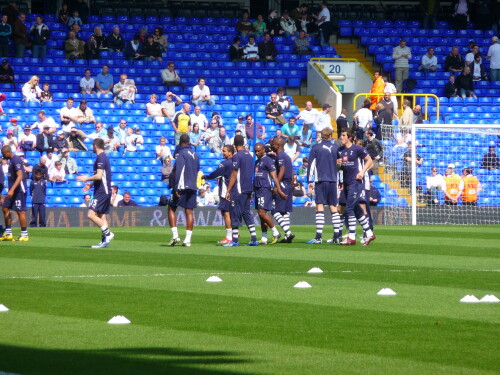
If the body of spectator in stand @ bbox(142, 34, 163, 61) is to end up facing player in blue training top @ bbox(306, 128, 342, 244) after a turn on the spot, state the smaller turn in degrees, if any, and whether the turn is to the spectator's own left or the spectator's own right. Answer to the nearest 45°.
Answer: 0° — they already face them

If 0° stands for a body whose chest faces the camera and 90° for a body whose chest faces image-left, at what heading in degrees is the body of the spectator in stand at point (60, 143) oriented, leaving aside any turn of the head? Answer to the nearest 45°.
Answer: approximately 0°

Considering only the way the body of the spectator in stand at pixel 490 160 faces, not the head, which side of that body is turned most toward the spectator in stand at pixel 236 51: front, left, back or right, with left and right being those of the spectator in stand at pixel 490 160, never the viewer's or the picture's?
right

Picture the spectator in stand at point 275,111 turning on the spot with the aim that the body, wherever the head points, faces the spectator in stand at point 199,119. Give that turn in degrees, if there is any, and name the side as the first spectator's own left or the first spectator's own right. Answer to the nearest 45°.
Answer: approximately 90° to the first spectator's own right

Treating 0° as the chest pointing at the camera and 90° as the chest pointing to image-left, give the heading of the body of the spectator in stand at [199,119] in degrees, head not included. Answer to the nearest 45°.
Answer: approximately 0°

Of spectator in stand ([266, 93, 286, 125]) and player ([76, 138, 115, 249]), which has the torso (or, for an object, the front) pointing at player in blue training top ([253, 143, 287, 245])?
the spectator in stand

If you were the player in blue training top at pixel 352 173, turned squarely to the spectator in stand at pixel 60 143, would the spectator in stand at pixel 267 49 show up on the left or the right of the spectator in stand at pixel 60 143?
right
